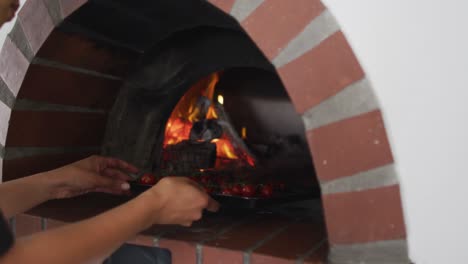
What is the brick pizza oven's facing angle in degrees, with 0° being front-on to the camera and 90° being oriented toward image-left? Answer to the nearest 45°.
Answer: approximately 45°
